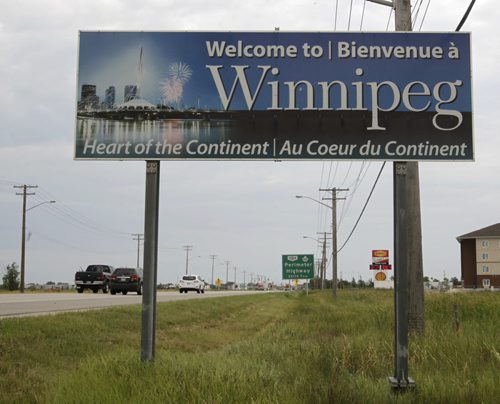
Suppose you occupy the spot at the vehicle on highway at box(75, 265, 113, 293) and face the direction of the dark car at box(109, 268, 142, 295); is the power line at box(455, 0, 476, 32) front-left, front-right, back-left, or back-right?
front-right

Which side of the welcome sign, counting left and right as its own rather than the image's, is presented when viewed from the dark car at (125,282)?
back

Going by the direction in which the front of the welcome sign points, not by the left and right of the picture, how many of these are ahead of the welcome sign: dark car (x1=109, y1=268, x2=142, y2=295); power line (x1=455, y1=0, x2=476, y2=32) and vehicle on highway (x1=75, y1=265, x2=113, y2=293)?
0

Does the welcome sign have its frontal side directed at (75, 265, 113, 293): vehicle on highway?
no

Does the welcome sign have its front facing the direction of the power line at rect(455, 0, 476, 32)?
no

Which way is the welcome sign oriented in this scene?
toward the camera

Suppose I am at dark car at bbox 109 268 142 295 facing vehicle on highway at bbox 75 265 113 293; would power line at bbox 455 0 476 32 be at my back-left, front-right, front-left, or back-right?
back-left

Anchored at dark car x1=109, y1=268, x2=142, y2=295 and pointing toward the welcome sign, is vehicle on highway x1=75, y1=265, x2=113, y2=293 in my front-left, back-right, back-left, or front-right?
back-right
